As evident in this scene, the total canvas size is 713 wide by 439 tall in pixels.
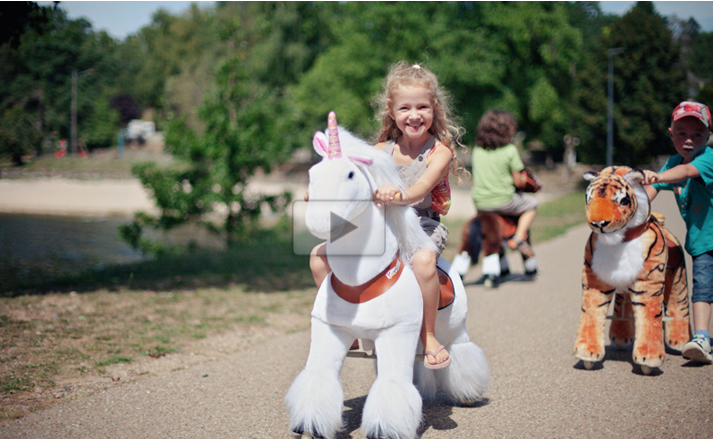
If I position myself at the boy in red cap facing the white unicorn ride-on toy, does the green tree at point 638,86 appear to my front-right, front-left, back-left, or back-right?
back-right

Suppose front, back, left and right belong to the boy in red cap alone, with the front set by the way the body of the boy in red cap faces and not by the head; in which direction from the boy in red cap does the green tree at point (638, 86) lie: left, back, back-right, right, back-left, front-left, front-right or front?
back-right

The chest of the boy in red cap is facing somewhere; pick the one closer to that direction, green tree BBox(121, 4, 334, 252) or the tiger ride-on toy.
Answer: the tiger ride-on toy

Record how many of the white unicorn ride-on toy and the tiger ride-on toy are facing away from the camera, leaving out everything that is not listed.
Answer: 0

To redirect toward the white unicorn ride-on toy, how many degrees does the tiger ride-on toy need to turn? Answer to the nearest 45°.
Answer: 0° — it already faces it

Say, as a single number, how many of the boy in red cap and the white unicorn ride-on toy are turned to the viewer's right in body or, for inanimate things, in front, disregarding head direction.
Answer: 0

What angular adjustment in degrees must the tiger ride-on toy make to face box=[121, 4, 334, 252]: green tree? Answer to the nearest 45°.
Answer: approximately 90° to its right

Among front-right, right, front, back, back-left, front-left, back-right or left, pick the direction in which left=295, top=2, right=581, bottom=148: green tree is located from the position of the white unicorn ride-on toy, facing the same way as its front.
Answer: back-right

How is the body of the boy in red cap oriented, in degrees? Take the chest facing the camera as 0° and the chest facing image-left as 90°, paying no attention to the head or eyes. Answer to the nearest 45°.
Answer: approximately 45°

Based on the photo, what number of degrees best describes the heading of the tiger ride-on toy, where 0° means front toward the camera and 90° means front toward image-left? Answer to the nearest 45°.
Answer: approximately 45°

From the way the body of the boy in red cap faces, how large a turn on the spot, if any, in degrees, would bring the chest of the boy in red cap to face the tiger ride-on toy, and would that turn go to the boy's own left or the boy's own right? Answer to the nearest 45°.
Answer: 0° — they already face it

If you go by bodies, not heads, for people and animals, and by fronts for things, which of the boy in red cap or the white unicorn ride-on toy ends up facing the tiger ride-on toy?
the boy in red cap

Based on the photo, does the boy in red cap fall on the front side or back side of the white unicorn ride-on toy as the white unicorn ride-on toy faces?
on the back side
